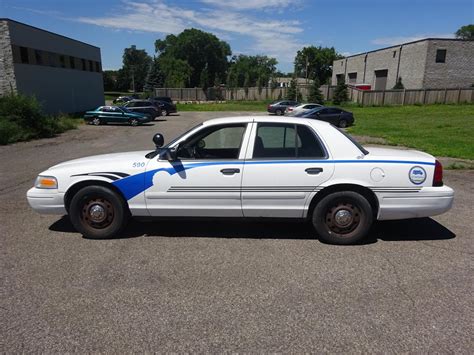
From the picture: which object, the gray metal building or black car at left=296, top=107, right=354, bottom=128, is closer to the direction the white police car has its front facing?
the gray metal building

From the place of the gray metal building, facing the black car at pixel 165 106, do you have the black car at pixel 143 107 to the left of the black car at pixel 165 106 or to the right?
right

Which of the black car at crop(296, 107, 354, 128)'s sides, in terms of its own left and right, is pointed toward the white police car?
left

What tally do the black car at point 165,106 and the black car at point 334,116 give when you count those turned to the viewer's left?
1

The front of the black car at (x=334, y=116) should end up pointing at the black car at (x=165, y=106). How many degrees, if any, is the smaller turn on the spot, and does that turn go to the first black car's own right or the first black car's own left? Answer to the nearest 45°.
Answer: approximately 45° to the first black car's own right

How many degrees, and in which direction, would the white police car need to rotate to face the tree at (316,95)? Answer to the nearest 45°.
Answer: approximately 90° to its right

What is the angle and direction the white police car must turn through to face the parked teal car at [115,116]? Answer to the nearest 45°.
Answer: approximately 45° to its right

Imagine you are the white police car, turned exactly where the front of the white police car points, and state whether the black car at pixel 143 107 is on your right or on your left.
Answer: on your right

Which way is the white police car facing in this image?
to the viewer's left

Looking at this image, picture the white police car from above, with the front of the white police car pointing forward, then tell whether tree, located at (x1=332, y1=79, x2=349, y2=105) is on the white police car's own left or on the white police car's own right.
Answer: on the white police car's own right
